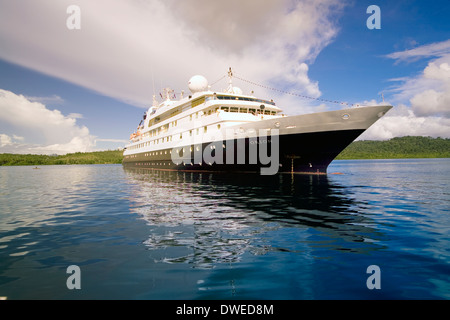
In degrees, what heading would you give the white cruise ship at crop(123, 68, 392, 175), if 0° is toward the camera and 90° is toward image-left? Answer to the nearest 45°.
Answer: approximately 315°
